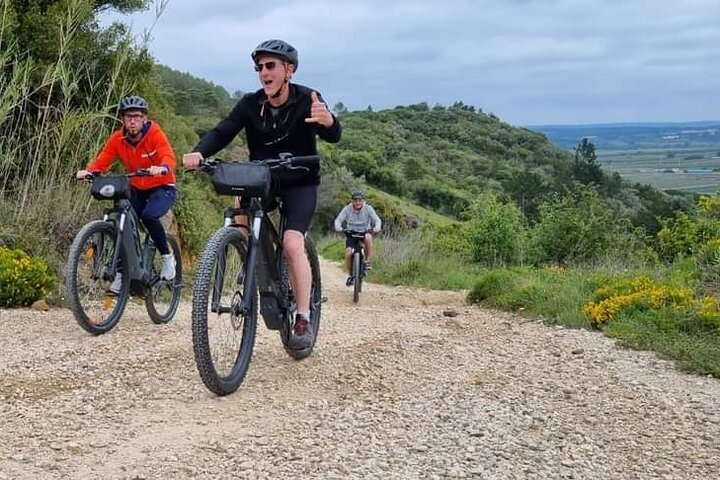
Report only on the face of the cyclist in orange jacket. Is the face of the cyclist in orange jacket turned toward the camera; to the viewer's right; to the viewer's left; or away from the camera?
toward the camera

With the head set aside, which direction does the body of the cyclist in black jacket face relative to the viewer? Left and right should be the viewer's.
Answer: facing the viewer and to the left of the viewer

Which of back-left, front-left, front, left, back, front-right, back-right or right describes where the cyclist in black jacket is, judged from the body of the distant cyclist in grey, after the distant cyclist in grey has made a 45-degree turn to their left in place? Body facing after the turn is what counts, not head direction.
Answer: front-right

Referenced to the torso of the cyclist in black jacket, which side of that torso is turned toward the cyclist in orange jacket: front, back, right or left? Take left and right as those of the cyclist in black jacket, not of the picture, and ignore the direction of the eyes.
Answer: right

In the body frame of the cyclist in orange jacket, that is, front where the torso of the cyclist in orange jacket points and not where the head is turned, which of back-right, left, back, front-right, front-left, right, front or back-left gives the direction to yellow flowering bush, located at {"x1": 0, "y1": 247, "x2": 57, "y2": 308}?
right

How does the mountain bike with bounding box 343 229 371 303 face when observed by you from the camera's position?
facing the viewer

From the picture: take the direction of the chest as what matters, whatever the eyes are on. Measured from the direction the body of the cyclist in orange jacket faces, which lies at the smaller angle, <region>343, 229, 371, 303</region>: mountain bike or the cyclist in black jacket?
the cyclist in black jacket

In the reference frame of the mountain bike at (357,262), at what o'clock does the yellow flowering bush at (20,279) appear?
The yellow flowering bush is roughly at 1 o'clock from the mountain bike.

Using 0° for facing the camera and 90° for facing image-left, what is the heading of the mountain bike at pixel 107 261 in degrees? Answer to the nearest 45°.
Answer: approximately 45°

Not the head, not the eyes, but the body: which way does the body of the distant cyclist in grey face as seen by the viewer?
toward the camera
